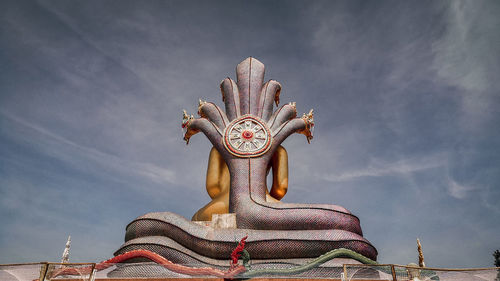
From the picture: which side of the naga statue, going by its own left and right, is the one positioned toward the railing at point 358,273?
back

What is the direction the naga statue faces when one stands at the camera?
facing away from the viewer

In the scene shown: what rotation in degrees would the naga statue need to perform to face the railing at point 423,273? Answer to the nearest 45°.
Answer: approximately 135° to its right
